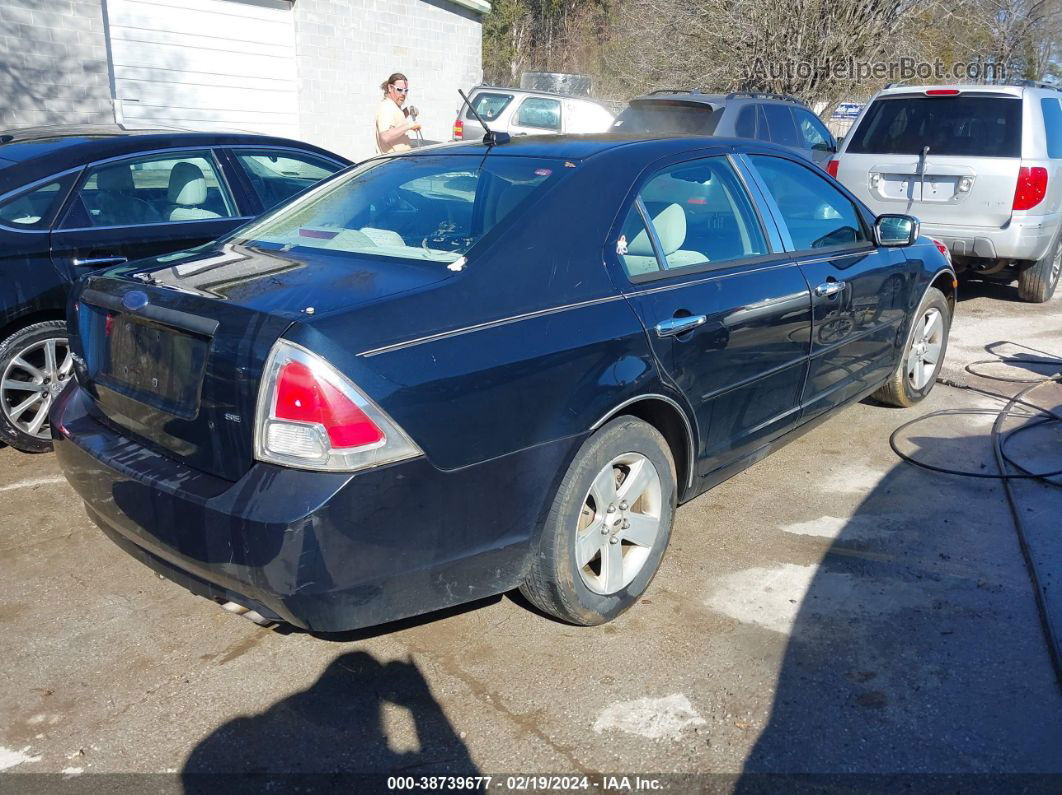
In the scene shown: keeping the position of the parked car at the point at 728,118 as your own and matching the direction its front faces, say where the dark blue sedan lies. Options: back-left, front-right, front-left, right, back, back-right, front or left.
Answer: back-right

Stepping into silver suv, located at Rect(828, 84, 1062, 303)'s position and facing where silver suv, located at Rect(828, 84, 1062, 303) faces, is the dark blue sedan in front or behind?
behind

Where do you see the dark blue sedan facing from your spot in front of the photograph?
facing away from the viewer and to the right of the viewer

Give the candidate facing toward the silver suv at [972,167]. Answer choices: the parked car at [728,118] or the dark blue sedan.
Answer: the dark blue sedan

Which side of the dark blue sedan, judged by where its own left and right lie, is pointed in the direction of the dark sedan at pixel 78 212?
left

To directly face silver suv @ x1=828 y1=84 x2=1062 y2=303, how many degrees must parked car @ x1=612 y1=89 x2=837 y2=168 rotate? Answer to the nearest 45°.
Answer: approximately 90° to its right

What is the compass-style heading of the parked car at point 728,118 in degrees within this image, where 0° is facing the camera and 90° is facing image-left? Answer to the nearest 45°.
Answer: approximately 225°

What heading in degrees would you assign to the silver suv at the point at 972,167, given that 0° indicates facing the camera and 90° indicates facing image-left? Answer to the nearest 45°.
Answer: approximately 225°

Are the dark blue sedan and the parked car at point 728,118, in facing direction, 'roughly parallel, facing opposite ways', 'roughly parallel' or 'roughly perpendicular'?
roughly parallel

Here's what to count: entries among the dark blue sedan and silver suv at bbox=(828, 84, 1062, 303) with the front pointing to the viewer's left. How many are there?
0

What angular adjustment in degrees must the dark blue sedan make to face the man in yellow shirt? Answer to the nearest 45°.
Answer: approximately 45° to its left
